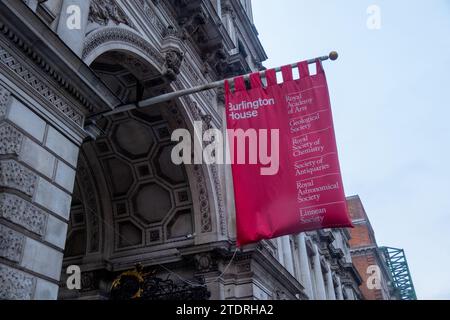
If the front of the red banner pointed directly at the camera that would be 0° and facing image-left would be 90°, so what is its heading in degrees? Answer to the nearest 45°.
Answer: approximately 0°

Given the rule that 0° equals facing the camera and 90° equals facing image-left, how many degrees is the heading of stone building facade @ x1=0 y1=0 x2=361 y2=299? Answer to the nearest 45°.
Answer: approximately 315°
